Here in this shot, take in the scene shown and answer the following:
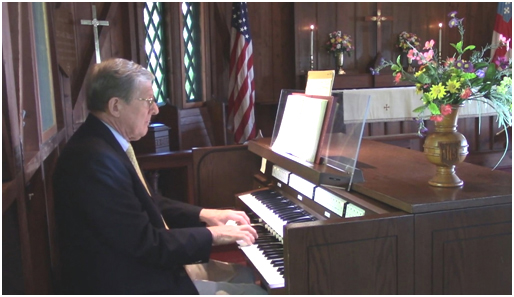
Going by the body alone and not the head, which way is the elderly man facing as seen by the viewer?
to the viewer's right

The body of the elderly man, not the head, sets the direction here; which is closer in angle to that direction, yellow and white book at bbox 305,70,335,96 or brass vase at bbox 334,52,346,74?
the yellow and white book

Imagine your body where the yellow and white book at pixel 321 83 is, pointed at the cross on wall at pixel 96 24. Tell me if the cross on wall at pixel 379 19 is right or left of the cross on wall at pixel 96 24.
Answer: right

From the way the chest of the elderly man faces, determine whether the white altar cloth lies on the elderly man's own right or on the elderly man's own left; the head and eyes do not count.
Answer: on the elderly man's own left

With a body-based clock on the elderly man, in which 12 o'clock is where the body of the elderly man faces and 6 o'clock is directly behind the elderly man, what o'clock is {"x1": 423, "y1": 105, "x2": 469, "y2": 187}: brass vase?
The brass vase is roughly at 12 o'clock from the elderly man.

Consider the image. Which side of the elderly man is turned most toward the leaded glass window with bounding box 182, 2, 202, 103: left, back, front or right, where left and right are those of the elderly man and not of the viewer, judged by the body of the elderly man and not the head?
left

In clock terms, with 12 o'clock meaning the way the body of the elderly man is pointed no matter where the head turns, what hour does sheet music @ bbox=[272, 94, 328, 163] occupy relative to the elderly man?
The sheet music is roughly at 11 o'clock from the elderly man.

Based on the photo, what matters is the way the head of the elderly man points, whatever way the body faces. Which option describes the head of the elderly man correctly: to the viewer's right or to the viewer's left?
to the viewer's right

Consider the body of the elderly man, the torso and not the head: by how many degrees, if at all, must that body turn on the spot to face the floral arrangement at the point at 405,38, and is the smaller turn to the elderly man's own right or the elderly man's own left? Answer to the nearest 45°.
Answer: approximately 45° to the elderly man's own left

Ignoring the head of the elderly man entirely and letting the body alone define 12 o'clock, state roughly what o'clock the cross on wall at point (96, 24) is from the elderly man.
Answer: The cross on wall is roughly at 9 o'clock from the elderly man.

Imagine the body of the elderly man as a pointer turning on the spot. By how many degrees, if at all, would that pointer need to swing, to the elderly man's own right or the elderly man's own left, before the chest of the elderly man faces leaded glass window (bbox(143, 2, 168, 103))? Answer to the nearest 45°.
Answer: approximately 90° to the elderly man's own left
